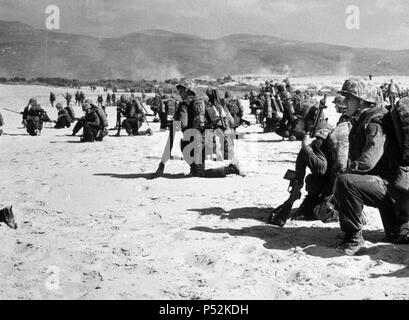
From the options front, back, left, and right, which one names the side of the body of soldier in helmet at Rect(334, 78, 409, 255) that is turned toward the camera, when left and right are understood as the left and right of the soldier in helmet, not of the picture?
left

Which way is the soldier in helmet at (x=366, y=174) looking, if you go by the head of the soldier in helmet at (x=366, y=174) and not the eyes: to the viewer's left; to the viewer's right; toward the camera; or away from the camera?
to the viewer's left
